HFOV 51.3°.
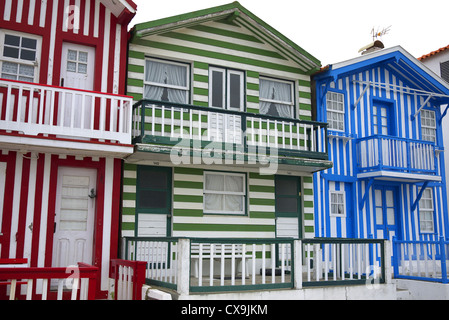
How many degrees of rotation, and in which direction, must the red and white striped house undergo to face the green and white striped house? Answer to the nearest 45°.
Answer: approximately 90° to its left

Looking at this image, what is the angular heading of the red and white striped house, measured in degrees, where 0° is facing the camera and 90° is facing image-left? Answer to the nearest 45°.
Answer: approximately 0°

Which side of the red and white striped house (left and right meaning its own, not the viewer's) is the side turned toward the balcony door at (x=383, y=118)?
left
